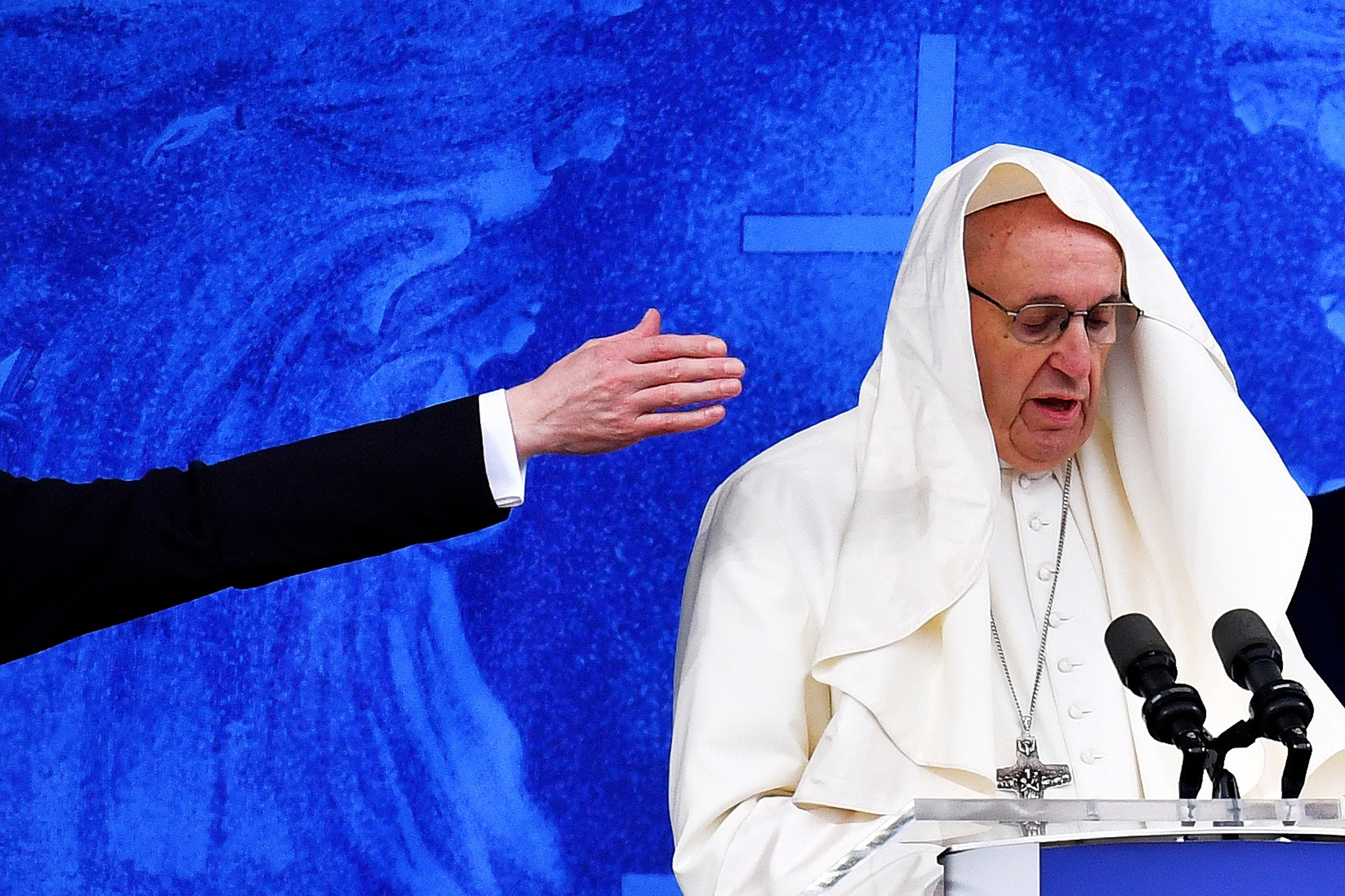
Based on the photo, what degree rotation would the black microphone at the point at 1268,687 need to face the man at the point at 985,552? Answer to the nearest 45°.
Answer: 0° — it already faces them

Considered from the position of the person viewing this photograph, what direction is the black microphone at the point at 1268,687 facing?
facing away from the viewer and to the left of the viewer

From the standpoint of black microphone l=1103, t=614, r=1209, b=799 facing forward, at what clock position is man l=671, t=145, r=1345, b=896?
The man is roughly at 1 o'clock from the black microphone.

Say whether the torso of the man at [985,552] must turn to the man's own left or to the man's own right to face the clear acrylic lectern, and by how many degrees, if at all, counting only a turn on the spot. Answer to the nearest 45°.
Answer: approximately 45° to the man's own right

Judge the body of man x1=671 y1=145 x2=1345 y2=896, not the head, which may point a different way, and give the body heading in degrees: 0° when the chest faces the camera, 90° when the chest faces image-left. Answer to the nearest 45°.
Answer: approximately 315°

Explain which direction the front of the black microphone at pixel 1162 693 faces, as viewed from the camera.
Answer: facing away from the viewer and to the left of the viewer

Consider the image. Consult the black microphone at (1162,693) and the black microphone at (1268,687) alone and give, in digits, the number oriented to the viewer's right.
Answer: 0
